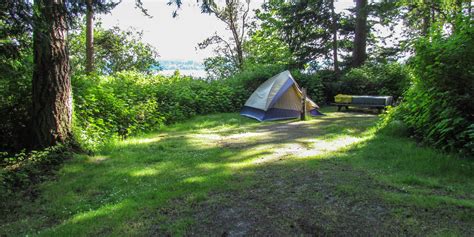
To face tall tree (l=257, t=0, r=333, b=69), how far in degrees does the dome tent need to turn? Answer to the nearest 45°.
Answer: approximately 135° to its left

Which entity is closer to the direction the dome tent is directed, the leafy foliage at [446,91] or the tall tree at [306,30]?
the leafy foliage

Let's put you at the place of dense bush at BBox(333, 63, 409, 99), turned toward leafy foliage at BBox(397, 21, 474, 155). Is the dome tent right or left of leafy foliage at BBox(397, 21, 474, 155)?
right

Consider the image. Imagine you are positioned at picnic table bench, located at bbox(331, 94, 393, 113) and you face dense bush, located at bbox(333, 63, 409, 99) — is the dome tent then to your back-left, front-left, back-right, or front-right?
back-left

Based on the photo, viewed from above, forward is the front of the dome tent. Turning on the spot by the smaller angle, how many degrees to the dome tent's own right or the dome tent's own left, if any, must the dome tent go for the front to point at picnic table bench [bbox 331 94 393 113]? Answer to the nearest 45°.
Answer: approximately 90° to the dome tent's own left

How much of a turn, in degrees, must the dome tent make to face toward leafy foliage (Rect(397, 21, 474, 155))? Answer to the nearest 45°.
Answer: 0° — it already faces it

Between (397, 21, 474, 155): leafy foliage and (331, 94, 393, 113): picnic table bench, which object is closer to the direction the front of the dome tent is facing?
the leafy foliage

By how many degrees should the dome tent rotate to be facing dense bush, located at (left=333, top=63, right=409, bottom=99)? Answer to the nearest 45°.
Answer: approximately 90° to its left

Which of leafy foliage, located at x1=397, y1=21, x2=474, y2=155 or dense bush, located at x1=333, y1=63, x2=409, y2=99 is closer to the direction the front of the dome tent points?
the leafy foliage

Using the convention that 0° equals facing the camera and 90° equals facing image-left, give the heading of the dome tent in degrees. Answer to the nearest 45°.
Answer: approximately 315°
